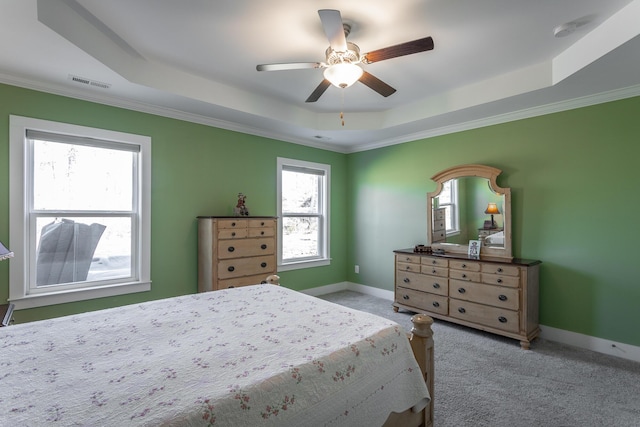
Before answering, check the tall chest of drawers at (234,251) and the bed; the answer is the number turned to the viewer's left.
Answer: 0

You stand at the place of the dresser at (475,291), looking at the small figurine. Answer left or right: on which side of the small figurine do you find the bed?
left

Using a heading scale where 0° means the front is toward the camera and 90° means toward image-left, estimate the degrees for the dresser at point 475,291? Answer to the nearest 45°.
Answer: approximately 45°

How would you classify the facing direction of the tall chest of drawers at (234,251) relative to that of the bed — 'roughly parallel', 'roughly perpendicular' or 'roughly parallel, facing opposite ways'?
roughly perpendicular

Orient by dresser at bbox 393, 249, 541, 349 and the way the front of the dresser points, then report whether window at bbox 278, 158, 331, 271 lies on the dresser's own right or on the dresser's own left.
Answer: on the dresser's own right

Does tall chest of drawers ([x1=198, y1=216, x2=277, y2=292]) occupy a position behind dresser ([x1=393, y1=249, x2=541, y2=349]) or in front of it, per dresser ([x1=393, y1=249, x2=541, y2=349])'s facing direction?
in front

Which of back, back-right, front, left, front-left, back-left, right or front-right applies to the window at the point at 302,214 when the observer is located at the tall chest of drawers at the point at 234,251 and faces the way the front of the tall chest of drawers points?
left

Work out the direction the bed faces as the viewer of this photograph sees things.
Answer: facing away from the viewer and to the right of the viewer

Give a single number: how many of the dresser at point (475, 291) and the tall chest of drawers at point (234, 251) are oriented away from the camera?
0
